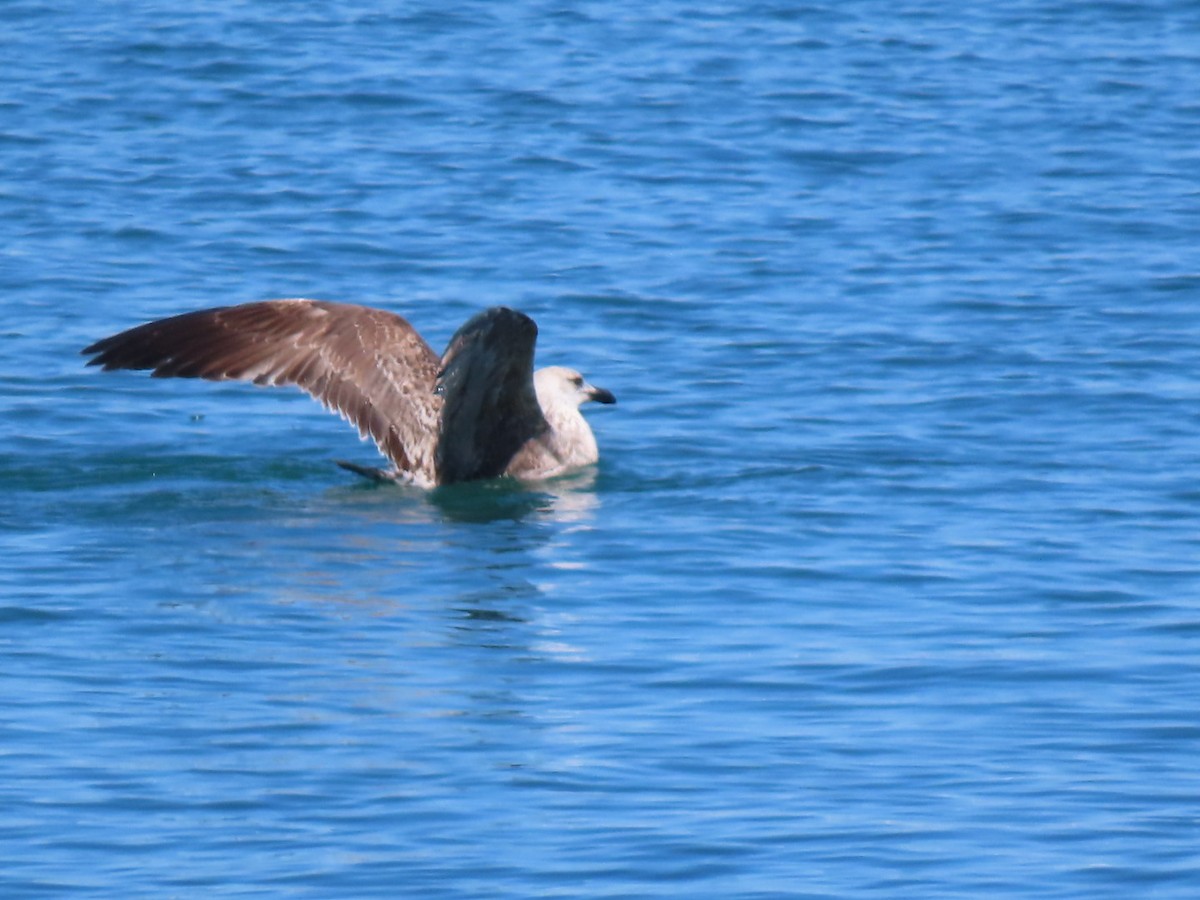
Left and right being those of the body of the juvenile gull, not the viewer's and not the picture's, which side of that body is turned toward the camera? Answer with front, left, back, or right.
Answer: right
